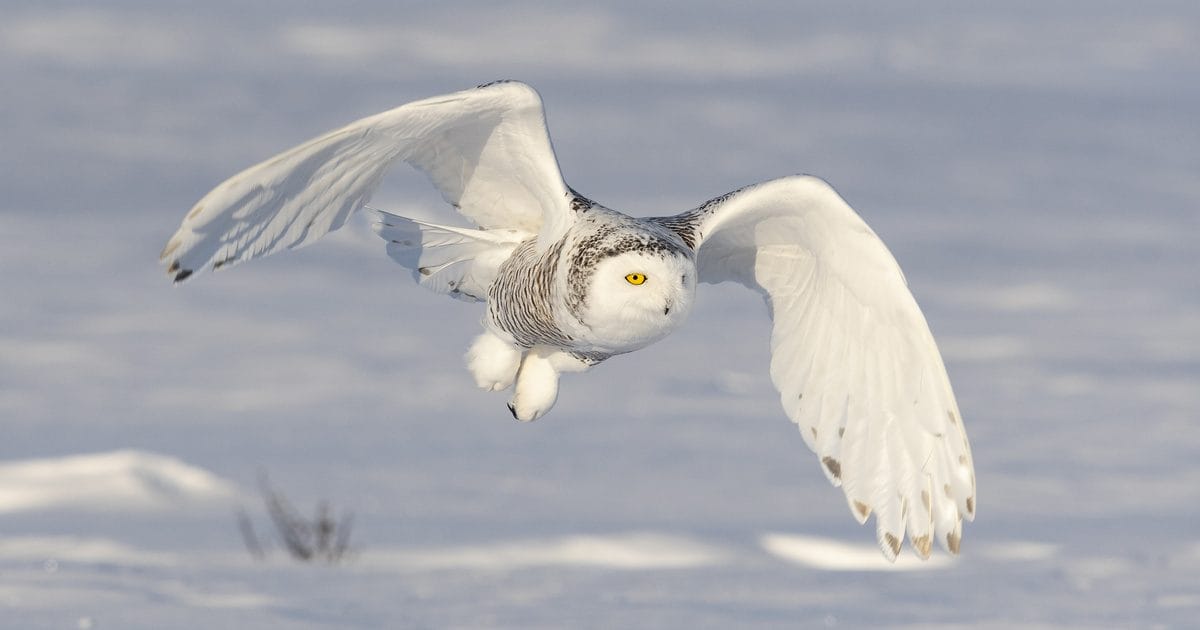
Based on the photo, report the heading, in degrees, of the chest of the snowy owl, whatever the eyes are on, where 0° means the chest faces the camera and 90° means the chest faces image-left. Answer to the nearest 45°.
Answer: approximately 315°
